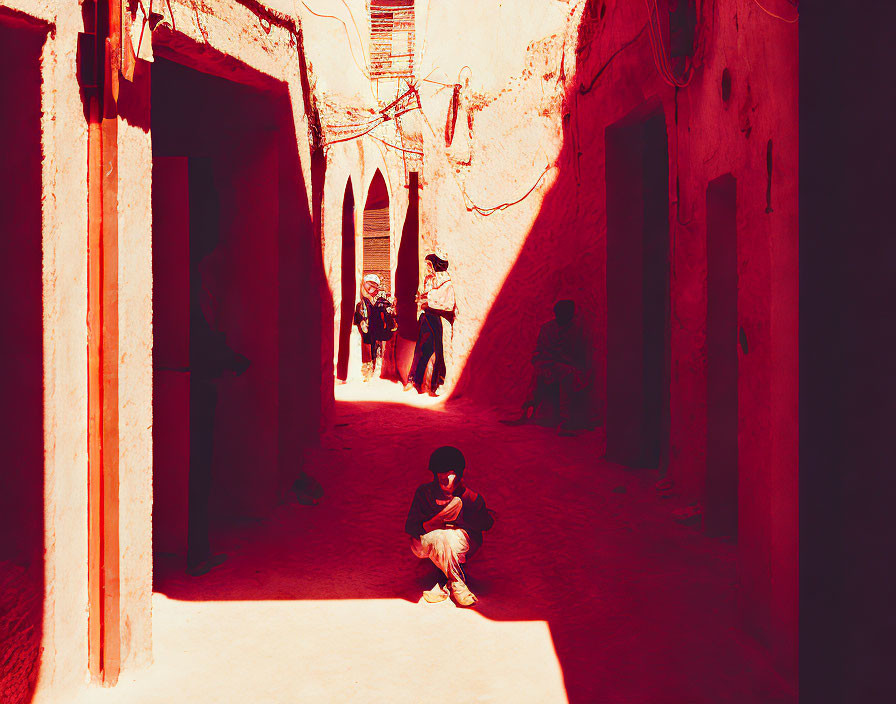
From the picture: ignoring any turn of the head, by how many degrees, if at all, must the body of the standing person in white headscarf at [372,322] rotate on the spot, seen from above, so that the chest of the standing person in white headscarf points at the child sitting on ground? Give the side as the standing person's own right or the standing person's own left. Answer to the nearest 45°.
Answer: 0° — they already face them

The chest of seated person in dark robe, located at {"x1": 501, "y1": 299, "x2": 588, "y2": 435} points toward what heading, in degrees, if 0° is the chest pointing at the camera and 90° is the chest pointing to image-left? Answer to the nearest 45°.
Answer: approximately 45°

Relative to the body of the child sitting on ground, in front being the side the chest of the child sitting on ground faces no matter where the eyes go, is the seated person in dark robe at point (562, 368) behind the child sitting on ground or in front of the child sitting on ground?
behind

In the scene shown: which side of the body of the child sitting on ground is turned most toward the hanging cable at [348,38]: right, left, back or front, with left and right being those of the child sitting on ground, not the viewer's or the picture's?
back

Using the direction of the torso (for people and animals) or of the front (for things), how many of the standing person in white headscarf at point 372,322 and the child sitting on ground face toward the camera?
2

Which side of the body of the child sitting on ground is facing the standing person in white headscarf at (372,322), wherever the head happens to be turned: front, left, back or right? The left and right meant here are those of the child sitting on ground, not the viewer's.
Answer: back
